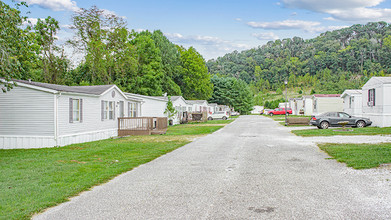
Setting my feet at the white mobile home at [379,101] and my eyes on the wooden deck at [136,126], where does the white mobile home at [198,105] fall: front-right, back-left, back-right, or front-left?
front-right

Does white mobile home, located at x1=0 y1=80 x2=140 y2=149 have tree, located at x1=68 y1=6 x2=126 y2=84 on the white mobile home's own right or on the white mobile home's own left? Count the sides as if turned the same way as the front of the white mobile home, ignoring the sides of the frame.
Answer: on the white mobile home's own left

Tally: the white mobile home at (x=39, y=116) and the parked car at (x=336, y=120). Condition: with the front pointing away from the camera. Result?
0

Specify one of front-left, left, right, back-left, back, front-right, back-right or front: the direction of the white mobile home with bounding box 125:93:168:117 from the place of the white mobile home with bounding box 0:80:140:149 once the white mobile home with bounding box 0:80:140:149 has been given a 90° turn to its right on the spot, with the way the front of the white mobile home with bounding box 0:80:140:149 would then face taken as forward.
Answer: back

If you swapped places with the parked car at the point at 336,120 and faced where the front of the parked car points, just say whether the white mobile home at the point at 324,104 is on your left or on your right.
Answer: on your left

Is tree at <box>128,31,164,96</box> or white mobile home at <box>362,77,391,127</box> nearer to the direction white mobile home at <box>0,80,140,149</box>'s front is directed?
the white mobile home

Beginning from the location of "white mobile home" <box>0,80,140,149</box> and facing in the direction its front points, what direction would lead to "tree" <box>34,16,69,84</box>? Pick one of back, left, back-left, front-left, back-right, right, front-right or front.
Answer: back-left

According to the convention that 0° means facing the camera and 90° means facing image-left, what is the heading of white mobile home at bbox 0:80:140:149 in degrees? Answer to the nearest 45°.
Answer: approximately 315°

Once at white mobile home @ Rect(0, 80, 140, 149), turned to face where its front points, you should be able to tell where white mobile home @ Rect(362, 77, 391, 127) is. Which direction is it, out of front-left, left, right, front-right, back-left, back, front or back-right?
front-left
